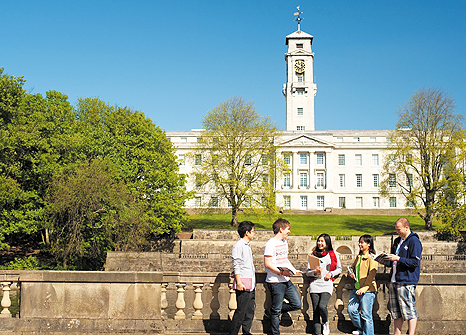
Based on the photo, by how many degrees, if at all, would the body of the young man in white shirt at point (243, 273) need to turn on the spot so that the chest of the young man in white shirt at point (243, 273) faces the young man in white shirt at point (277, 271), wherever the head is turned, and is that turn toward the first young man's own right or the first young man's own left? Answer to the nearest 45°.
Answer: approximately 45° to the first young man's own left

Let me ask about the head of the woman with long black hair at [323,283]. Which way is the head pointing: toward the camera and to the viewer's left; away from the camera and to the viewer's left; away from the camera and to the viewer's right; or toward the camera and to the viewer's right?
toward the camera and to the viewer's left

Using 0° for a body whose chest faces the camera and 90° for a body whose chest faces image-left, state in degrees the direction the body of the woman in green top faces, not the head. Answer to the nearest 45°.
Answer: approximately 45°

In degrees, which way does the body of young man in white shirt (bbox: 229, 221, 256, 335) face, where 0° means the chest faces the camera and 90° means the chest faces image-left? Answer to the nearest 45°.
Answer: approximately 270°

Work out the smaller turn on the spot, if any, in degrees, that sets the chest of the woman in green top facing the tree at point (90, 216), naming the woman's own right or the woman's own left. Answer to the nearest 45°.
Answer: approximately 90° to the woman's own right

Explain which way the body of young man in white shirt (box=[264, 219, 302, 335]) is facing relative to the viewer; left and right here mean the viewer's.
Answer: facing the viewer and to the right of the viewer

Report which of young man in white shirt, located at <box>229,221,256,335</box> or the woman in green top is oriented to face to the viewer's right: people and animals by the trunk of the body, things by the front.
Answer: the young man in white shirt

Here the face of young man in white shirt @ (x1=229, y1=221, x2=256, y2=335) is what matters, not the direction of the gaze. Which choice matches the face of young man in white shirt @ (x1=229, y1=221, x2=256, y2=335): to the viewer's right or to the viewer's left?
to the viewer's right

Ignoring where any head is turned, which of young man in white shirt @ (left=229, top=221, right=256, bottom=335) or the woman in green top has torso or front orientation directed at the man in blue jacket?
the young man in white shirt

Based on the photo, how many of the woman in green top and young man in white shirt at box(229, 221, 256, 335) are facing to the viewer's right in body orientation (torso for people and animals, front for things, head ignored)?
1

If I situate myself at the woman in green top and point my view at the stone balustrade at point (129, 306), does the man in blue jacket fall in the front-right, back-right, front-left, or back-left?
back-left

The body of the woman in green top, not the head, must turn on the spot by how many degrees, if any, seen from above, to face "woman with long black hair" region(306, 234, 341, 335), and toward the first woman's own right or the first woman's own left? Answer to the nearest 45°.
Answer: approximately 45° to the first woman's own right
